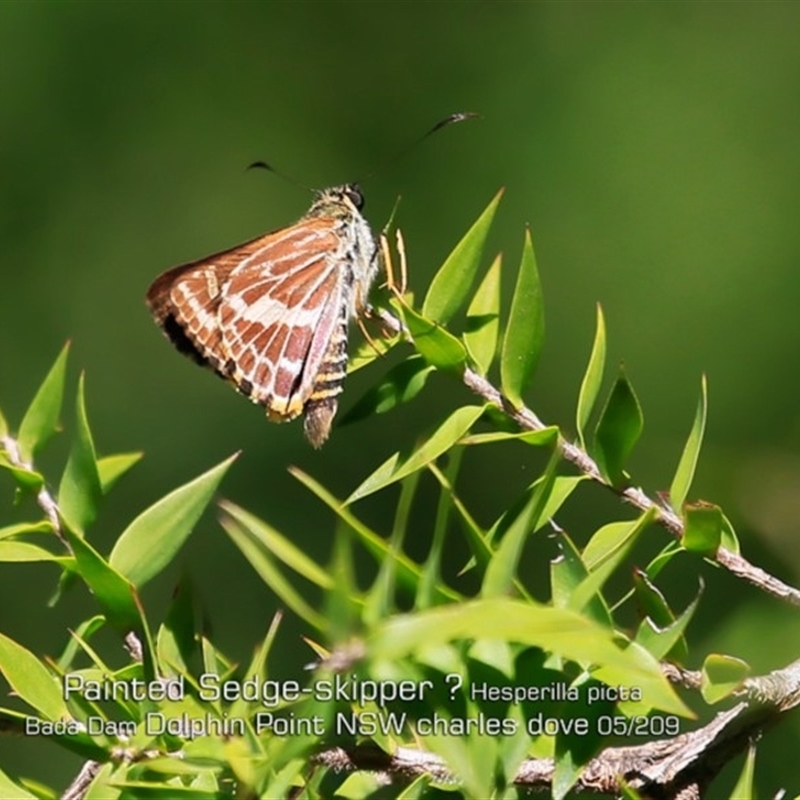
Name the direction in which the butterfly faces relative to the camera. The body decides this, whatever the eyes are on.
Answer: to the viewer's right

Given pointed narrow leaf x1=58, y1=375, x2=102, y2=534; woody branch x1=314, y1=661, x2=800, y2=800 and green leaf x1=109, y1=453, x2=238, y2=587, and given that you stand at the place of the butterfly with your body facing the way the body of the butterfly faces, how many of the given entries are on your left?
0

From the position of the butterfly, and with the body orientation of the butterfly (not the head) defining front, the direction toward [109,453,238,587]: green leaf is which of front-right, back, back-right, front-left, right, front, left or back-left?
back

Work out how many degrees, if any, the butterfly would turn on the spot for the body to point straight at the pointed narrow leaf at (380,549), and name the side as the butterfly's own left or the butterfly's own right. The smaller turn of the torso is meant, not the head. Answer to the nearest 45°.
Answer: approximately 90° to the butterfly's own right

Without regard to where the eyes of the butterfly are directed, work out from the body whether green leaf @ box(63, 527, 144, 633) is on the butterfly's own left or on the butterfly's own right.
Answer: on the butterfly's own right

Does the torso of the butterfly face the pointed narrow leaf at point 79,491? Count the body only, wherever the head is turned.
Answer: no
